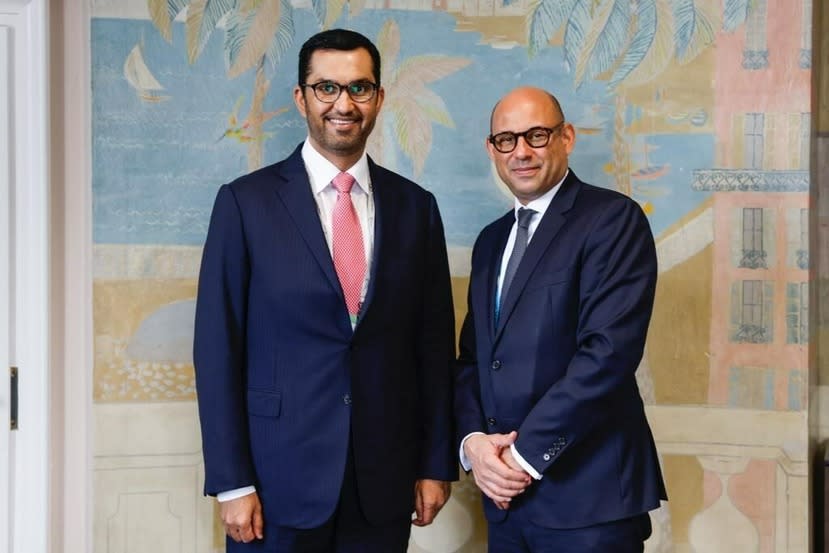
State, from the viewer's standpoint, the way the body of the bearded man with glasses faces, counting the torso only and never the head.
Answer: toward the camera

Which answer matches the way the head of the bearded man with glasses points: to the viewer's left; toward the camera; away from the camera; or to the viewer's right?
toward the camera

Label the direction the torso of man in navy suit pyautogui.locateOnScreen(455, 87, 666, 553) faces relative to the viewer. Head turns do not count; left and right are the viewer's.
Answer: facing the viewer and to the left of the viewer

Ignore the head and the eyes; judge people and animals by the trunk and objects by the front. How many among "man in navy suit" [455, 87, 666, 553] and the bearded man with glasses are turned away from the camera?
0

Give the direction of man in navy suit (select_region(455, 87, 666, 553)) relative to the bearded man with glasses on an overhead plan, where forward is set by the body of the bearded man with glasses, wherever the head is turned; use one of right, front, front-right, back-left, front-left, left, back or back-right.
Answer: left

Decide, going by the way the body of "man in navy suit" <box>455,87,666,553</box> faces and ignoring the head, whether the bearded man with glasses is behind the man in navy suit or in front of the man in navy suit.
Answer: in front
